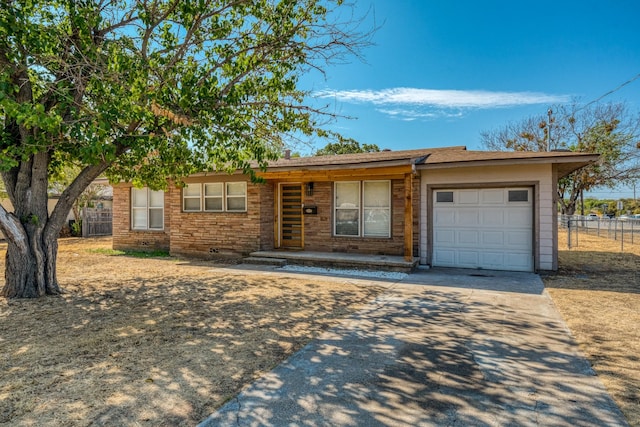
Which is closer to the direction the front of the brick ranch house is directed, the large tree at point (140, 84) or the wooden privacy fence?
the large tree

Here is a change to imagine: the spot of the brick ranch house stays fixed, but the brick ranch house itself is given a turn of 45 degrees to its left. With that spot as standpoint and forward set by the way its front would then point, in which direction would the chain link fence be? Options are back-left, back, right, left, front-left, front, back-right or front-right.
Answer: left

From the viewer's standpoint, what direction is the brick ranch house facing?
toward the camera

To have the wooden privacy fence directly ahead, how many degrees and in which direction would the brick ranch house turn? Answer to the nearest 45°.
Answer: approximately 135° to its right

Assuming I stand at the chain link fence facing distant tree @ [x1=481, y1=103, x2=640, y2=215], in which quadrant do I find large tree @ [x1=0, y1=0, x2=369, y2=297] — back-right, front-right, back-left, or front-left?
back-left
